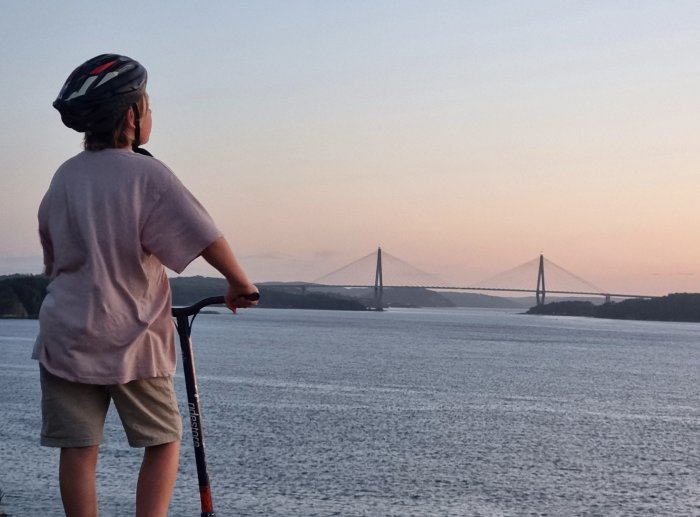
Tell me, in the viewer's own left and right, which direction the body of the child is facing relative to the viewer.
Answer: facing away from the viewer and to the right of the viewer

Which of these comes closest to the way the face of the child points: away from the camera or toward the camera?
away from the camera
